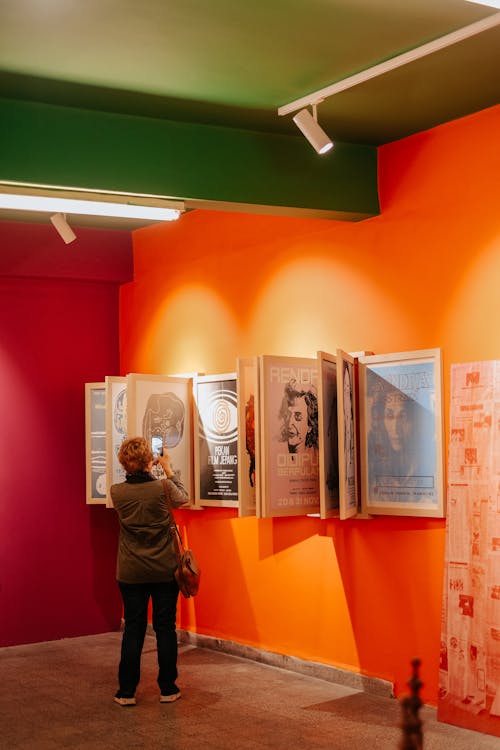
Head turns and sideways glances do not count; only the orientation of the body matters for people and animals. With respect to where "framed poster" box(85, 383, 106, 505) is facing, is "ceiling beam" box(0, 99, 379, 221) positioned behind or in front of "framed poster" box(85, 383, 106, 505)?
in front

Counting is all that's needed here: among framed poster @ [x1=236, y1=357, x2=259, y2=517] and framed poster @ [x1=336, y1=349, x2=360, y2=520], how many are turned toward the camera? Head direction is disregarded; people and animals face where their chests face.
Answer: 0

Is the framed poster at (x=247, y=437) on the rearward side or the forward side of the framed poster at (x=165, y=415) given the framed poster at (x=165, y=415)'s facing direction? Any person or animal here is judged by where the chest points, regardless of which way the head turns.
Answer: on the forward side
